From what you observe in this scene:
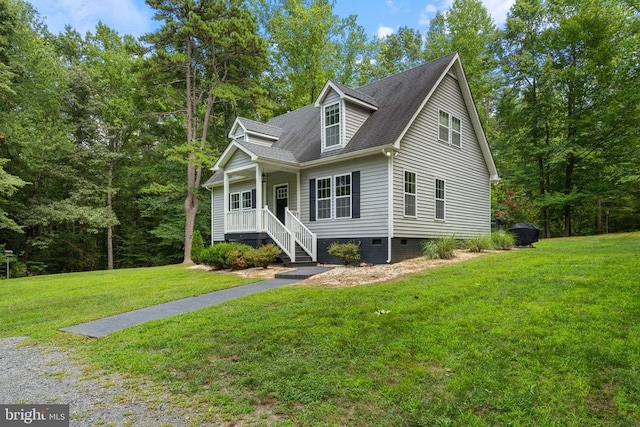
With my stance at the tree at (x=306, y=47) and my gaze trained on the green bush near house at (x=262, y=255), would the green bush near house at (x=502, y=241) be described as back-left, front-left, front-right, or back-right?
front-left

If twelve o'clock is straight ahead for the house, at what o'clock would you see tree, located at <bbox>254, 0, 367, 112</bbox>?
The tree is roughly at 4 o'clock from the house.

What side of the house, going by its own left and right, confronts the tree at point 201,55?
right

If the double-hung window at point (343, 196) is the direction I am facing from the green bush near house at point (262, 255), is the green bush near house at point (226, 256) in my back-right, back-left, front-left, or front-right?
back-left

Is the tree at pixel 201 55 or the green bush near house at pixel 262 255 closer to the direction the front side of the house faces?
the green bush near house

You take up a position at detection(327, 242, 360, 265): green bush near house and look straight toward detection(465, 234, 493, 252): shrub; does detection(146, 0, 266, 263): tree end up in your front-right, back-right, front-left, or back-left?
back-left

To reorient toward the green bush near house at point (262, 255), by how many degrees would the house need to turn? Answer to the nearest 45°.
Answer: approximately 45° to its right

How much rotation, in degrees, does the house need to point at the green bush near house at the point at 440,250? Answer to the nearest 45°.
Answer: approximately 90° to its left

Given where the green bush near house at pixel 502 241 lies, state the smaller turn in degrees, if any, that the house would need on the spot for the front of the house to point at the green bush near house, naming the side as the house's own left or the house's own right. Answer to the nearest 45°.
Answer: approximately 135° to the house's own left
